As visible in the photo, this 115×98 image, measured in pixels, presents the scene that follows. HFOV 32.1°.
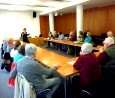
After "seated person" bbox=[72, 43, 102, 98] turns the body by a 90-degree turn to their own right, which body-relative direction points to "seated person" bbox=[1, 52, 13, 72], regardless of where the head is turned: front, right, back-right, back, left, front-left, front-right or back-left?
left

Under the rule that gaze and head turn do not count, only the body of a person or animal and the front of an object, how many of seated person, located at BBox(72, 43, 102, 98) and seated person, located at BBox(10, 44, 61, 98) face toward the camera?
0

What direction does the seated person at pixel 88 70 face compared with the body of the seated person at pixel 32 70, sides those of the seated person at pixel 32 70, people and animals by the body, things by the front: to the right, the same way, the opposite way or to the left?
to the left

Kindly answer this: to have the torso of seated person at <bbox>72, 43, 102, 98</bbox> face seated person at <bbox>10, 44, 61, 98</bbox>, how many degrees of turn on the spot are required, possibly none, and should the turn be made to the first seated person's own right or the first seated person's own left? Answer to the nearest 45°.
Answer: approximately 45° to the first seated person's own left

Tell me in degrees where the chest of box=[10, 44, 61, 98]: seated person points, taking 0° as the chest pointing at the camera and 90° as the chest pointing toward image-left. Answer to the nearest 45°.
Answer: approximately 225°

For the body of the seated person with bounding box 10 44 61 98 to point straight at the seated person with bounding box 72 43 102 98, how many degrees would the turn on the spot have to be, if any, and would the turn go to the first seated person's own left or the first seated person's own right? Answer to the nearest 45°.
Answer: approximately 45° to the first seated person's own right

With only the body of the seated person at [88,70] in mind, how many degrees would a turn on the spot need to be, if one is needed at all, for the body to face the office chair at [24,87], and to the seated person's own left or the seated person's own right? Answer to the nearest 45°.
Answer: approximately 90° to the seated person's own left

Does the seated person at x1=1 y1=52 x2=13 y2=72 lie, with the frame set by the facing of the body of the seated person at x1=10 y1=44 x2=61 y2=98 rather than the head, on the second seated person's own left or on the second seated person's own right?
on the second seated person's own left

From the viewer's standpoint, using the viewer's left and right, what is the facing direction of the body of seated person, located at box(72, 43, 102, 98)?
facing away from the viewer and to the left of the viewer
